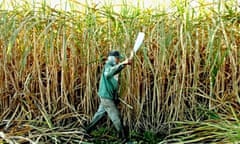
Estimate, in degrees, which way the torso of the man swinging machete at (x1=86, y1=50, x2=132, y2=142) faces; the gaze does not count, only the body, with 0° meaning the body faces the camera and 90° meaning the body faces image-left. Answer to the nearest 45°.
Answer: approximately 270°
